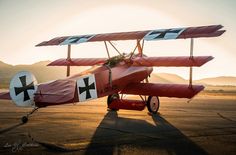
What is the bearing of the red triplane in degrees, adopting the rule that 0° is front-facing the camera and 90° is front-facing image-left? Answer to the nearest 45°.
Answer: approximately 225°
